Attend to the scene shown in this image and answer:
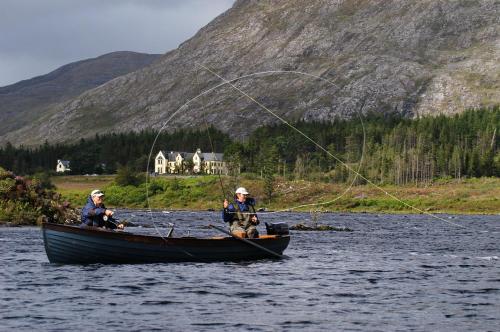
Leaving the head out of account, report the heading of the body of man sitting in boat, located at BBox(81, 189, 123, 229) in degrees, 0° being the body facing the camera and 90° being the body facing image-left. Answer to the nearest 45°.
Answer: approximately 270°

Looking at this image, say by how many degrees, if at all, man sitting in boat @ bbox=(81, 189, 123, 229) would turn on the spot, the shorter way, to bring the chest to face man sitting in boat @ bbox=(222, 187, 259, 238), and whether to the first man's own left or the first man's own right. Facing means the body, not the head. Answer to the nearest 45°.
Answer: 0° — they already face them
